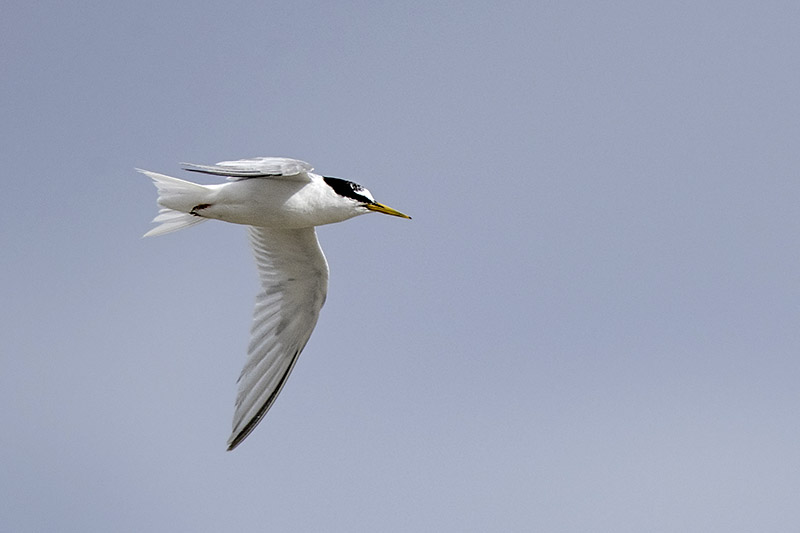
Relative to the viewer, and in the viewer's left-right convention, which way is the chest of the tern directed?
facing to the right of the viewer
